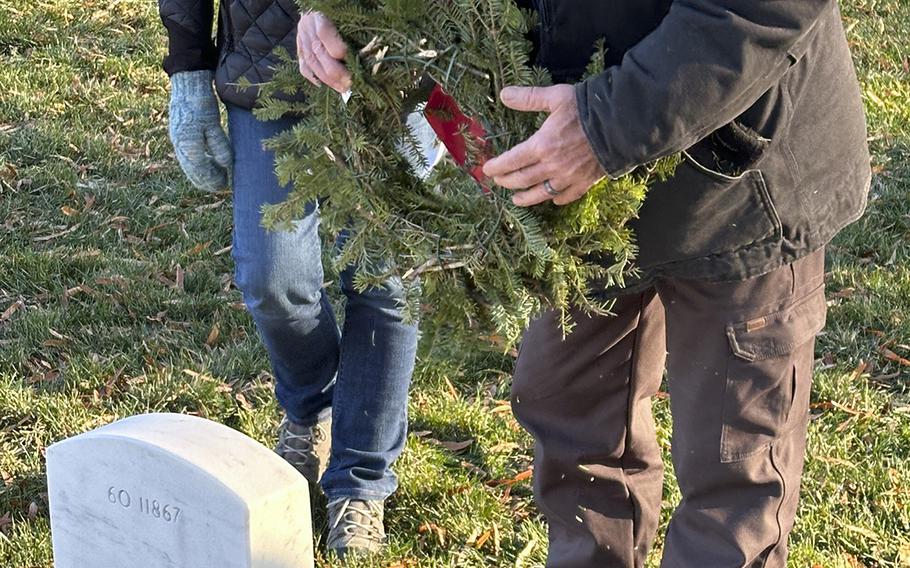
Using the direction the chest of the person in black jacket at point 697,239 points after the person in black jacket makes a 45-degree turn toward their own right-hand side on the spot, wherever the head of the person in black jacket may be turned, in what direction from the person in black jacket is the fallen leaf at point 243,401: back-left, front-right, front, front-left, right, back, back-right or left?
front-right

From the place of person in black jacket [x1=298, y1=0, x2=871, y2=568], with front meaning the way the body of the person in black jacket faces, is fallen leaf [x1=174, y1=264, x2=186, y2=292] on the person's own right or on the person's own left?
on the person's own right

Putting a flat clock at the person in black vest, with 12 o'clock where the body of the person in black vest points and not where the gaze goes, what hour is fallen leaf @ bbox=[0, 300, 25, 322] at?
The fallen leaf is roughly at 5 o'clock from the person in black vest.

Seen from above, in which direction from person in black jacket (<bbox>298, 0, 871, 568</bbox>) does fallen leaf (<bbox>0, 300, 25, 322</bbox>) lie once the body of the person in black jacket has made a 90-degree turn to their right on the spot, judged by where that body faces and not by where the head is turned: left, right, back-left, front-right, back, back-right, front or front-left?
front

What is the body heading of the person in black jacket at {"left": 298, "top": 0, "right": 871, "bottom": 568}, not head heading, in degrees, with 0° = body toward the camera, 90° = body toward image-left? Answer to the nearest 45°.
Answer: approximately 45°
